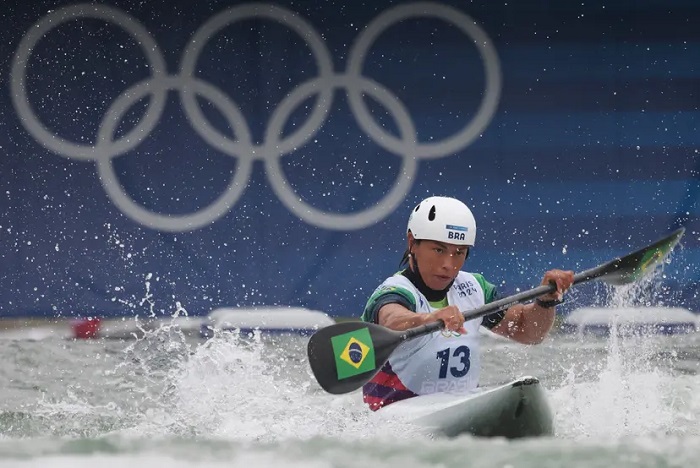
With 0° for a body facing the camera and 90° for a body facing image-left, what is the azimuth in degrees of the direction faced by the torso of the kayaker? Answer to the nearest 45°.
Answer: approximately 315°
